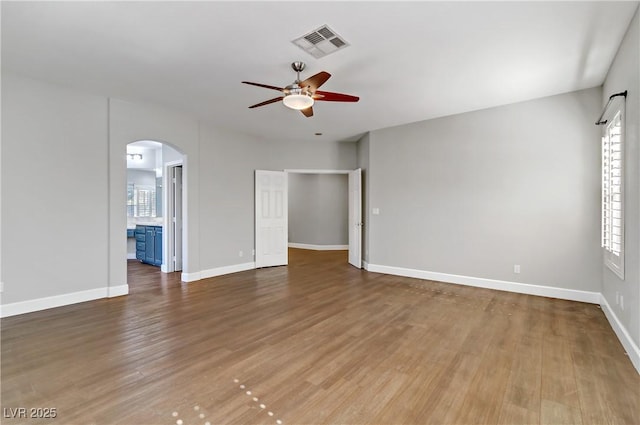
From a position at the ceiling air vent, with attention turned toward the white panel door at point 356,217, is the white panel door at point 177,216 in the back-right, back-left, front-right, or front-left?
front-left

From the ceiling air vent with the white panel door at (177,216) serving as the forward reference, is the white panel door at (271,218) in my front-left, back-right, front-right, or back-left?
front-right

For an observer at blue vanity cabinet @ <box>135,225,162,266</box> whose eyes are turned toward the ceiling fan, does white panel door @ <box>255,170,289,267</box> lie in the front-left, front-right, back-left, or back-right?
front-left

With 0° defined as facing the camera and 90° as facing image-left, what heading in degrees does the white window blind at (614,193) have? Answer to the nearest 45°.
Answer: approximately 90°

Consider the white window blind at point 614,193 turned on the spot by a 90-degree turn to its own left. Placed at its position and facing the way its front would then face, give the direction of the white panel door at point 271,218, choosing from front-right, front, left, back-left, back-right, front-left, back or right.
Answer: right

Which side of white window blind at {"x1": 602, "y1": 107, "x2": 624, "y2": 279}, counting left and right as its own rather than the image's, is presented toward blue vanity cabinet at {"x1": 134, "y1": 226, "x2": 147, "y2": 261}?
front
